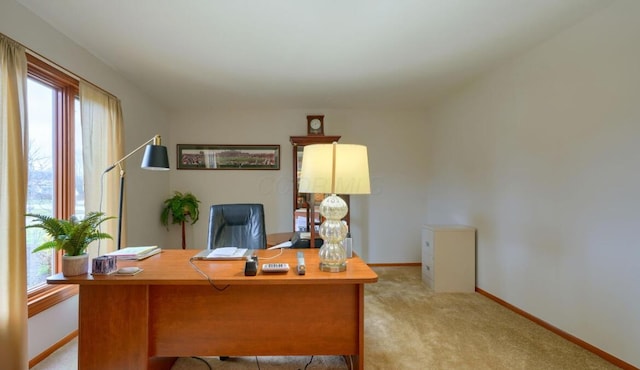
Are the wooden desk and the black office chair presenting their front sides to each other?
yes

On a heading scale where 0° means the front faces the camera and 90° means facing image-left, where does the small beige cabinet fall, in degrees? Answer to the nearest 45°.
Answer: approximately 90°

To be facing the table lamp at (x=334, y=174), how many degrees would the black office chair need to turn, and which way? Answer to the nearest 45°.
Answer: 0° — it already faces it

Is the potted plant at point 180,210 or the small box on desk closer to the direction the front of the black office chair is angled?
the small box on desk

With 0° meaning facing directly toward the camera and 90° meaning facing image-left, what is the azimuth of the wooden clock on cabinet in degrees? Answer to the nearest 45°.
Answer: approximately 0°

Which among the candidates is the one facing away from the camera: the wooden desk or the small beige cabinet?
the wooden desk

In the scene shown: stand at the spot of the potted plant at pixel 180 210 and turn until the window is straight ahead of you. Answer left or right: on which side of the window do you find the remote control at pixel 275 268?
left

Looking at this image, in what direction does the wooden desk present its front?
away from the camera
